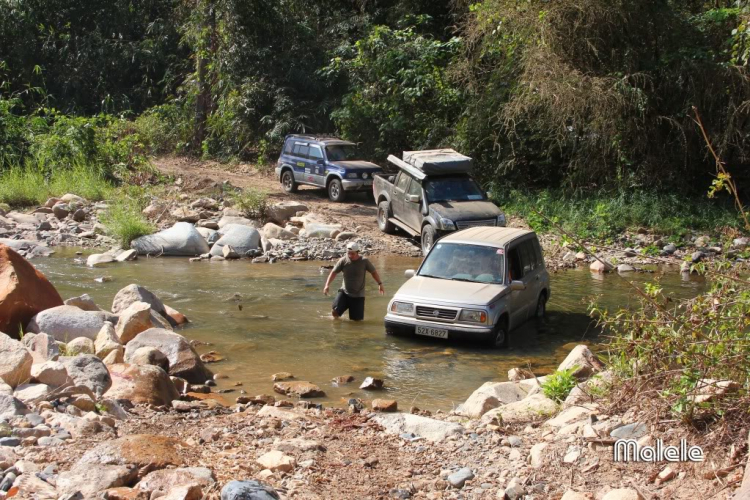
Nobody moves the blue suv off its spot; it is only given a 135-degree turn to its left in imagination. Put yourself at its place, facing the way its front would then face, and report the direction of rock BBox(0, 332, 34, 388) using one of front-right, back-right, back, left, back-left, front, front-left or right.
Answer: back

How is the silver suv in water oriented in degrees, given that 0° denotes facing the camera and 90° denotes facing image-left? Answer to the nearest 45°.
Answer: approximately 45°

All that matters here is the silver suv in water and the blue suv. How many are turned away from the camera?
0

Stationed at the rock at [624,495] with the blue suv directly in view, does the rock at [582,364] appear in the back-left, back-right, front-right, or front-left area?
front-right

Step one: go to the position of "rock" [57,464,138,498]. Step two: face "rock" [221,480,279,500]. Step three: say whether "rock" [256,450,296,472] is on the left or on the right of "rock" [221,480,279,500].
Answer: left

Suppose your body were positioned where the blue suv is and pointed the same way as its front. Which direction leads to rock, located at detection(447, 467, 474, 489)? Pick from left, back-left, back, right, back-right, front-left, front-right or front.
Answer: front-right

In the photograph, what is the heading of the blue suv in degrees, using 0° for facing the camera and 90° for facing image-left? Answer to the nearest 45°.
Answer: approximately 315°

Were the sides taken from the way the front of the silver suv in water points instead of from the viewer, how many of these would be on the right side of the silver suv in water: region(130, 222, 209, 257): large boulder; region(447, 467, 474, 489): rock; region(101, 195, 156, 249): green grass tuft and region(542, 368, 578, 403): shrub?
2

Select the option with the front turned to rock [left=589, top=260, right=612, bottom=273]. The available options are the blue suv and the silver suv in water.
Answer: the blue suv

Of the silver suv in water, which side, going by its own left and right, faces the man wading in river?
right

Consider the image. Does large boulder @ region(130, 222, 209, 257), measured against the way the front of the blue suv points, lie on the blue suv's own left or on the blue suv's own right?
on the blue suv's own right

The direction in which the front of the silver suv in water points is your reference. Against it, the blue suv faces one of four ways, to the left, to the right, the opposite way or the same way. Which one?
to the left

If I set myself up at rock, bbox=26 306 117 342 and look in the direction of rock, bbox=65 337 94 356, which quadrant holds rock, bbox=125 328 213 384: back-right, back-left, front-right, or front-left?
front-left

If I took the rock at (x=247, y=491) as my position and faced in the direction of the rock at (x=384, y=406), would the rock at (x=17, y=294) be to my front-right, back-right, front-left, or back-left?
front-left

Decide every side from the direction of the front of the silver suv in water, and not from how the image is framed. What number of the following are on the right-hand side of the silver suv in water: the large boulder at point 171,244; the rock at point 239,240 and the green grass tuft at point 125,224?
3

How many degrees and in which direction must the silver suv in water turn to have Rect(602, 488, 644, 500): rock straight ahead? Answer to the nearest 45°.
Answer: approximately 45° to its left
